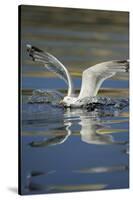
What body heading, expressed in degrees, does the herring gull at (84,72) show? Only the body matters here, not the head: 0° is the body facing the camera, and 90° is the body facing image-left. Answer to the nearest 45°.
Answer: approximately 45°
